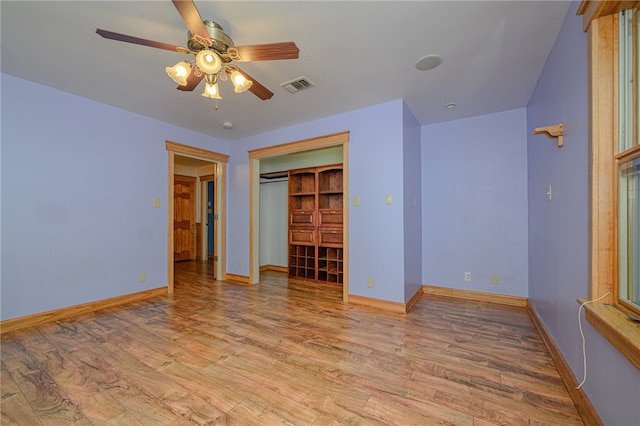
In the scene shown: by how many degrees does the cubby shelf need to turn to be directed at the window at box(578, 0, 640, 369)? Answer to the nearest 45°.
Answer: approximately 90° to its left

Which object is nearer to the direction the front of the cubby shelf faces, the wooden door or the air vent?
the air vent

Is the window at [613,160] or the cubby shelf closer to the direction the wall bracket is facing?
the cubby shelf

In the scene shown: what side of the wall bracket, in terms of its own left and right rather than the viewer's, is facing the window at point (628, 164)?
left

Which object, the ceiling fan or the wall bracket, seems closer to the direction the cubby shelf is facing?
the ceiling fan

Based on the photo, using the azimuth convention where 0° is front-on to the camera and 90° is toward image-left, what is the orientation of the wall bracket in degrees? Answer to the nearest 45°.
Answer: approximately 90°

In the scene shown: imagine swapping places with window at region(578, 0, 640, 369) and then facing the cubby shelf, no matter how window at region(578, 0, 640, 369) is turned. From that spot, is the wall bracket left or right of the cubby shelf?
right

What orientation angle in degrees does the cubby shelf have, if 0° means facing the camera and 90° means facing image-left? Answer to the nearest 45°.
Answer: approximately 45°

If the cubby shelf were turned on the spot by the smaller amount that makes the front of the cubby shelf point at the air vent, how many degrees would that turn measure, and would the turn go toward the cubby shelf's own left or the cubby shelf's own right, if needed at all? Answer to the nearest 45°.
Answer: approximately 45° to the cubby shelf's own left

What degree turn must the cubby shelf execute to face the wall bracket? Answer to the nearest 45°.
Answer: approximately 90° to its left

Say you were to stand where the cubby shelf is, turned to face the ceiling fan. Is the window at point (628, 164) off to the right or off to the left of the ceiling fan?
left

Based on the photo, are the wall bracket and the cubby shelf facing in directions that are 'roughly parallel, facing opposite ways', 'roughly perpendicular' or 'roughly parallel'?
roughly perpendicular

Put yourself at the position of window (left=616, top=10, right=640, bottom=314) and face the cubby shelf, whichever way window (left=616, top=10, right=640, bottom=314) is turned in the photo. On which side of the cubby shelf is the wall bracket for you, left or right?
right
